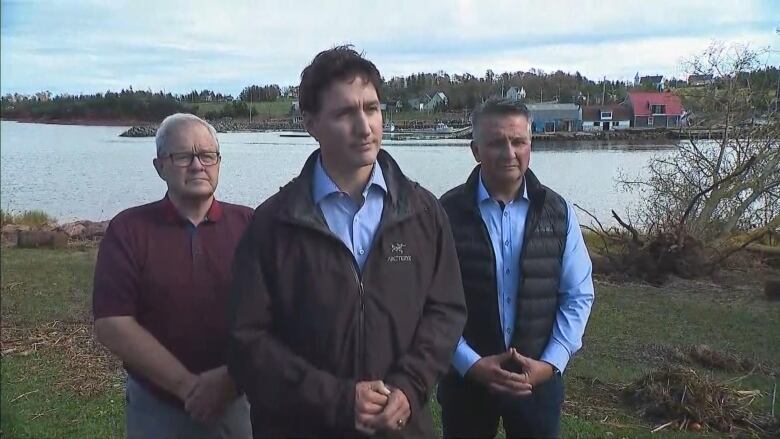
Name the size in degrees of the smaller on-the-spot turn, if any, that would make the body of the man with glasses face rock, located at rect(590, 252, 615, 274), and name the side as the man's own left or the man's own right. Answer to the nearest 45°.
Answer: approximately 90° to the man's own left

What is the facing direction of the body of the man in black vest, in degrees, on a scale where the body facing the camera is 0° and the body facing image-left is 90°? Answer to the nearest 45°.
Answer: approximately 0°

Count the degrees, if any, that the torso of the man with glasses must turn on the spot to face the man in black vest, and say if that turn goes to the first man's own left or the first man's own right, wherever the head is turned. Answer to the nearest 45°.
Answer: approximately 45° to the first man's own left

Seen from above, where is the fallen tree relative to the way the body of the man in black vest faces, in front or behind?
behind

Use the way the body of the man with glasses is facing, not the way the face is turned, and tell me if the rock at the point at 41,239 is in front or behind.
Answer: behind

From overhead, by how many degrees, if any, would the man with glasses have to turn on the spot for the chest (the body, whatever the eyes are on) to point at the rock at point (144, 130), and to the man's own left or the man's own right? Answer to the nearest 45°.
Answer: approximately 135° to the man's own left

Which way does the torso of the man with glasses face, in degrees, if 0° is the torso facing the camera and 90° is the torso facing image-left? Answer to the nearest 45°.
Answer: approximately 315°
